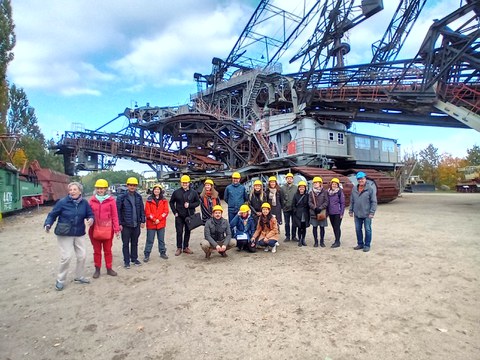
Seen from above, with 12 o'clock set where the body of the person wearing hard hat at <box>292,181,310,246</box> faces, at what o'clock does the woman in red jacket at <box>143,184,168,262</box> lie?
The woman in red jacket is roughly at 2 o'clock from the person wearing hard hat.

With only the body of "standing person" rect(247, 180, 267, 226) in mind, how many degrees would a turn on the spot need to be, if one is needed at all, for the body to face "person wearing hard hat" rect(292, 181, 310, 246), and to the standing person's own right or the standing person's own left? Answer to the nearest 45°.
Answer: approximately 90° to the standing person's own left

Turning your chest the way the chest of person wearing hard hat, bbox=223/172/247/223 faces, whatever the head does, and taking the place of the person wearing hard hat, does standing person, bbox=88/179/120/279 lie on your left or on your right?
on your right

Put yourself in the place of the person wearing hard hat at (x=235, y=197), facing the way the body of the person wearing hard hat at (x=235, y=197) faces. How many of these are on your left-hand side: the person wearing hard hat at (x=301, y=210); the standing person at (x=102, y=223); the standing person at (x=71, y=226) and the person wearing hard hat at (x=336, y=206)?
2

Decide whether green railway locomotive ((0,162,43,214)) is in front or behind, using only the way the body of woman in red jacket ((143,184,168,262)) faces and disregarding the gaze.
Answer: behind

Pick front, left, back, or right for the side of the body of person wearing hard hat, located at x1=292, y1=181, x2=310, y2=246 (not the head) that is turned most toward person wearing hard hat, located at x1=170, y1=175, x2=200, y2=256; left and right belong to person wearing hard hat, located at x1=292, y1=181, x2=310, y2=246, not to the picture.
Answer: right

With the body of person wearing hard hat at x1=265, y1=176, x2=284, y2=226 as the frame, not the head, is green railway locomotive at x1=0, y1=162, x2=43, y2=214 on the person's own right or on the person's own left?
on the person's own right

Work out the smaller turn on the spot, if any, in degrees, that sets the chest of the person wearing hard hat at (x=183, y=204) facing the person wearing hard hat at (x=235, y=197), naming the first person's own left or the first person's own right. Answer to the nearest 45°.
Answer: approximately 90° to the first person's own left

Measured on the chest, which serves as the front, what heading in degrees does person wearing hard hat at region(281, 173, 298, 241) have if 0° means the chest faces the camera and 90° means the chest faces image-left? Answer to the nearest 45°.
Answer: approximately 0°

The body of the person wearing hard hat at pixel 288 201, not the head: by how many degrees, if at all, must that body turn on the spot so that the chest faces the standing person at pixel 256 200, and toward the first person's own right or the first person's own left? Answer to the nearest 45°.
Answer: approximately 45° to the first person's own right

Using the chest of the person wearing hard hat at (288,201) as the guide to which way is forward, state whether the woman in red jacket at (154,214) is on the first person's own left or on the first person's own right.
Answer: on the first person's own right

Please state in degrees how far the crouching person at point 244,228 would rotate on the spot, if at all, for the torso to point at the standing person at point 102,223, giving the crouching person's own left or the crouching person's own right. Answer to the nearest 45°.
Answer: approximately 45° to the crouching person's own right

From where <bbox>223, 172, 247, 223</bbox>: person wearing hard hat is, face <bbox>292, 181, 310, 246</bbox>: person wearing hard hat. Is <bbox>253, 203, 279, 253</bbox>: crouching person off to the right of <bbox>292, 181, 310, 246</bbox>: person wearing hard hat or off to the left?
right

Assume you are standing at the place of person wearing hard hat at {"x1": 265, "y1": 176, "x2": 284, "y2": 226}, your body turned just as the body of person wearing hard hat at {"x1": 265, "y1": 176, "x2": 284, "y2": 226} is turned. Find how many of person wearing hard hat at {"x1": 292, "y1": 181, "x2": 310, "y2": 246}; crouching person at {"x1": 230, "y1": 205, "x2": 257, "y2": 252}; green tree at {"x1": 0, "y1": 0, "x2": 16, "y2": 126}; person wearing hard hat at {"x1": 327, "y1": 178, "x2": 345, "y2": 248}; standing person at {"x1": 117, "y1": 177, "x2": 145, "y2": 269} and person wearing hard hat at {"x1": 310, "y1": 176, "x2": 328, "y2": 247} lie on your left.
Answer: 3

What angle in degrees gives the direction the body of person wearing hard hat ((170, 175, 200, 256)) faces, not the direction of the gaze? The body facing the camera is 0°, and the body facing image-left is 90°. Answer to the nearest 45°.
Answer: approximately 0°
